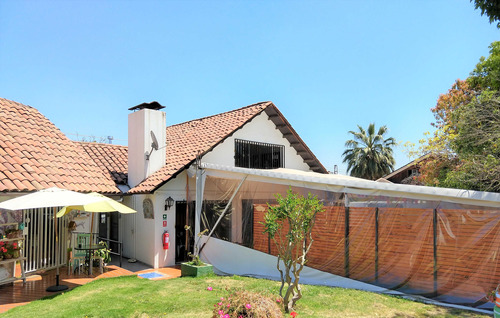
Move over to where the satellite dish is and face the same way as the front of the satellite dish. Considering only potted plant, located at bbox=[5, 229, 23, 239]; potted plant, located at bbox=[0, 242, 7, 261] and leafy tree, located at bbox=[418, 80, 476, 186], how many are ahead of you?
1

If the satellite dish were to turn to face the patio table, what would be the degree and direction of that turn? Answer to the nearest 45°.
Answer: approximately 135° to its right

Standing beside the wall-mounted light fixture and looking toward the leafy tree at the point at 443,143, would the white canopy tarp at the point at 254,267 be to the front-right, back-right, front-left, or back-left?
front-right

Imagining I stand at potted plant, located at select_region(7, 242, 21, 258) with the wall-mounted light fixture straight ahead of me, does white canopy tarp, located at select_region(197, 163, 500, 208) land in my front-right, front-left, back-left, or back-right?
front-right

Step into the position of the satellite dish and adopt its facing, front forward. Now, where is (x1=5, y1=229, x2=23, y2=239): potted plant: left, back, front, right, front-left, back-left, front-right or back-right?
back-right

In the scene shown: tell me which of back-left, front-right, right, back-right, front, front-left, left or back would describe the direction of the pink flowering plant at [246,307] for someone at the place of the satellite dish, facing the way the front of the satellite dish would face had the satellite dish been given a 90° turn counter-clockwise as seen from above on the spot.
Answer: back

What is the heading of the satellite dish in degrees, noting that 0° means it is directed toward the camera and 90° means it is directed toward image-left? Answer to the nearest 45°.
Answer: approximately 270°
